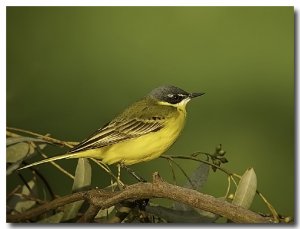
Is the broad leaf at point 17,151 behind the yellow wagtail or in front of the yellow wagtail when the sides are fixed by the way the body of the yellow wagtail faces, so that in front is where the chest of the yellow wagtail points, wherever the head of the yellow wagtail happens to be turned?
behind

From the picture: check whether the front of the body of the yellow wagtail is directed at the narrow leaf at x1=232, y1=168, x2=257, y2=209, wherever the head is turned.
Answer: yes

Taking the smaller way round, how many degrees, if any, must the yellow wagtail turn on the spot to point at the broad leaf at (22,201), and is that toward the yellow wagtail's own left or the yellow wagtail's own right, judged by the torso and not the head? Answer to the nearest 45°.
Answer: approximately 180°

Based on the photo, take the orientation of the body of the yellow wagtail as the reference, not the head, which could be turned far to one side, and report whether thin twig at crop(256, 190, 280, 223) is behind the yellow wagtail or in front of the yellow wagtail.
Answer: in front

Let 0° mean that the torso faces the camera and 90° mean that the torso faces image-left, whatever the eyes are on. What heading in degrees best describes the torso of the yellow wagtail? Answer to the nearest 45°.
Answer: approximately 270°
